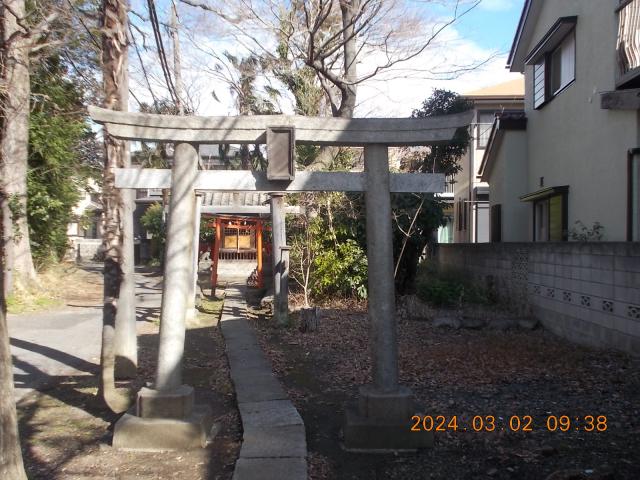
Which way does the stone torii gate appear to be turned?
toward the camera

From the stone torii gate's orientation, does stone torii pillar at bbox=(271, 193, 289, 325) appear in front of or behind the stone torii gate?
behind

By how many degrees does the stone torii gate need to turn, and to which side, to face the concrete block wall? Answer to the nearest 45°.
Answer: approximately 135° to its left

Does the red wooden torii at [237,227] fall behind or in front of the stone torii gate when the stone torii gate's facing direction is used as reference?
behind
